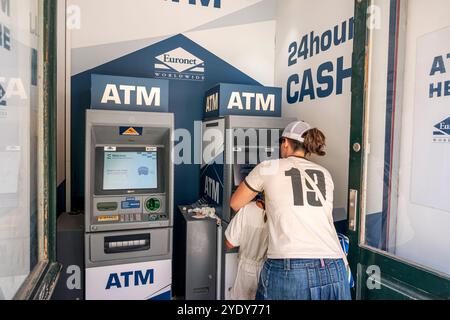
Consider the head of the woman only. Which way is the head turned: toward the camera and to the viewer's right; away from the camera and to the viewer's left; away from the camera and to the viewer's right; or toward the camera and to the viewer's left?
away from the camera and to the viewer's left

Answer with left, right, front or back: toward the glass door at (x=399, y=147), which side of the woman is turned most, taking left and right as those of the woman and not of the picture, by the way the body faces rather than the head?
right

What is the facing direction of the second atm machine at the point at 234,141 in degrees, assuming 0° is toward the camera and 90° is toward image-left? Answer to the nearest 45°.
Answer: approximately 315°

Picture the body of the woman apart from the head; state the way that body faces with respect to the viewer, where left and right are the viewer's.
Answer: facing away from the viewer and to the left of the viewer

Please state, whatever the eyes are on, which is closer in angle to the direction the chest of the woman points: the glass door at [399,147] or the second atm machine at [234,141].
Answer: the second atm machine

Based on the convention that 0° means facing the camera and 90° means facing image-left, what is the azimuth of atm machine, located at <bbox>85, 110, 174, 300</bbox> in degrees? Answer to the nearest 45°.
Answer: approximately 0°
